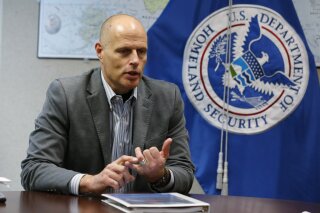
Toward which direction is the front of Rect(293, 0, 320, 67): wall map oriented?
toward the camera

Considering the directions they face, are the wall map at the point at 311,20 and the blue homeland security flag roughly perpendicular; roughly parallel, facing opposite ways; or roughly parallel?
roughly parallel

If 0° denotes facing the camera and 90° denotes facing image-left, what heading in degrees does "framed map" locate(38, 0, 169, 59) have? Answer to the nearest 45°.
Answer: approximately 0°

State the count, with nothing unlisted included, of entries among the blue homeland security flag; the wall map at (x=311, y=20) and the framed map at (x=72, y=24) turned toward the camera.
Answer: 3

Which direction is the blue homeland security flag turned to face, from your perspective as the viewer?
facing the viewer

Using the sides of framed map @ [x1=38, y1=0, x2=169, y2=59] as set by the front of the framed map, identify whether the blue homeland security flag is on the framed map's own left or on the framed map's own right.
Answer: on the framed map's own left

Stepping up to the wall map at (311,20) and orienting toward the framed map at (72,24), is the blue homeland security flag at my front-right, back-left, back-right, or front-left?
front-left

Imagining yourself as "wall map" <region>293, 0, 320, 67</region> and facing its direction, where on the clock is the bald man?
The bald man is roughly at 1 o'clock from the wall map.

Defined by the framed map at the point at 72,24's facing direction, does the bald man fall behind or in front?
in front

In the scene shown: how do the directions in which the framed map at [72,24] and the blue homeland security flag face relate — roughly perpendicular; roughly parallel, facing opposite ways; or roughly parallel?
roughly parallel

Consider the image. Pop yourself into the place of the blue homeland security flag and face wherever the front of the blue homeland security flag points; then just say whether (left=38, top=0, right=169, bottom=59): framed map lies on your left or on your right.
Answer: on your right

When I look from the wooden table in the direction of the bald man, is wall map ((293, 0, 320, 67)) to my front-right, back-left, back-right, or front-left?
front-right

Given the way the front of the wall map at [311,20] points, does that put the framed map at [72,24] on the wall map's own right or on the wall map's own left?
on the wall map's own right

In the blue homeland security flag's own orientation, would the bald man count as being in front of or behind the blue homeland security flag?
in front

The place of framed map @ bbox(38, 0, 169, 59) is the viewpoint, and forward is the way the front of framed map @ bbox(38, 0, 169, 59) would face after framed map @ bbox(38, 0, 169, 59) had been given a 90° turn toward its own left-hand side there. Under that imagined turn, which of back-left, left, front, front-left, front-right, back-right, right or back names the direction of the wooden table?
right
